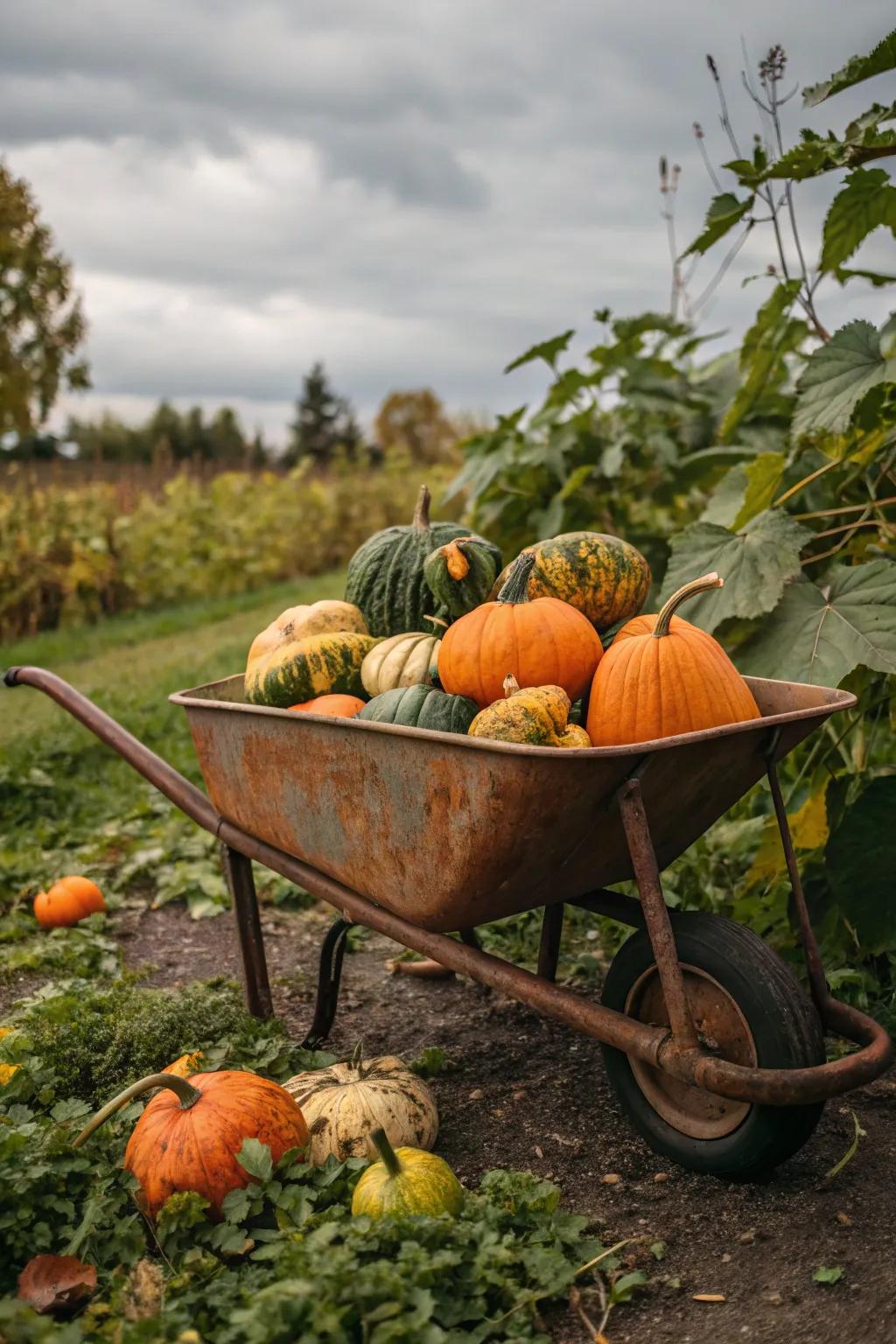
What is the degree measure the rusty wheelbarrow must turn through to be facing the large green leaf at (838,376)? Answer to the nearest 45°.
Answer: approximately 90° to its left

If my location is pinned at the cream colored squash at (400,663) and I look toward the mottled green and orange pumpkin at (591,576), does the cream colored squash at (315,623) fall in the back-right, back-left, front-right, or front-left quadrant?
back-left

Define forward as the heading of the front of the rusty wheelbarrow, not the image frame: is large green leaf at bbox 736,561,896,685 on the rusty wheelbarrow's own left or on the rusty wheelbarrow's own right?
on the rusty wheelbarrow's own left

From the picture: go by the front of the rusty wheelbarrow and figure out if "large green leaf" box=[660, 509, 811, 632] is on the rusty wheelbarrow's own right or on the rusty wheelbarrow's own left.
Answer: on the rusty wheelbarrow's own left

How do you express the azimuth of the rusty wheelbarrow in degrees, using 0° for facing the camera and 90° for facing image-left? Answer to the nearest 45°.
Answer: approximately 315°

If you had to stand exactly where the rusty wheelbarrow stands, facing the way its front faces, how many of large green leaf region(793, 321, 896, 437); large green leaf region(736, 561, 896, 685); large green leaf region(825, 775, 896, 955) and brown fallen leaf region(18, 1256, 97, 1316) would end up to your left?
3
